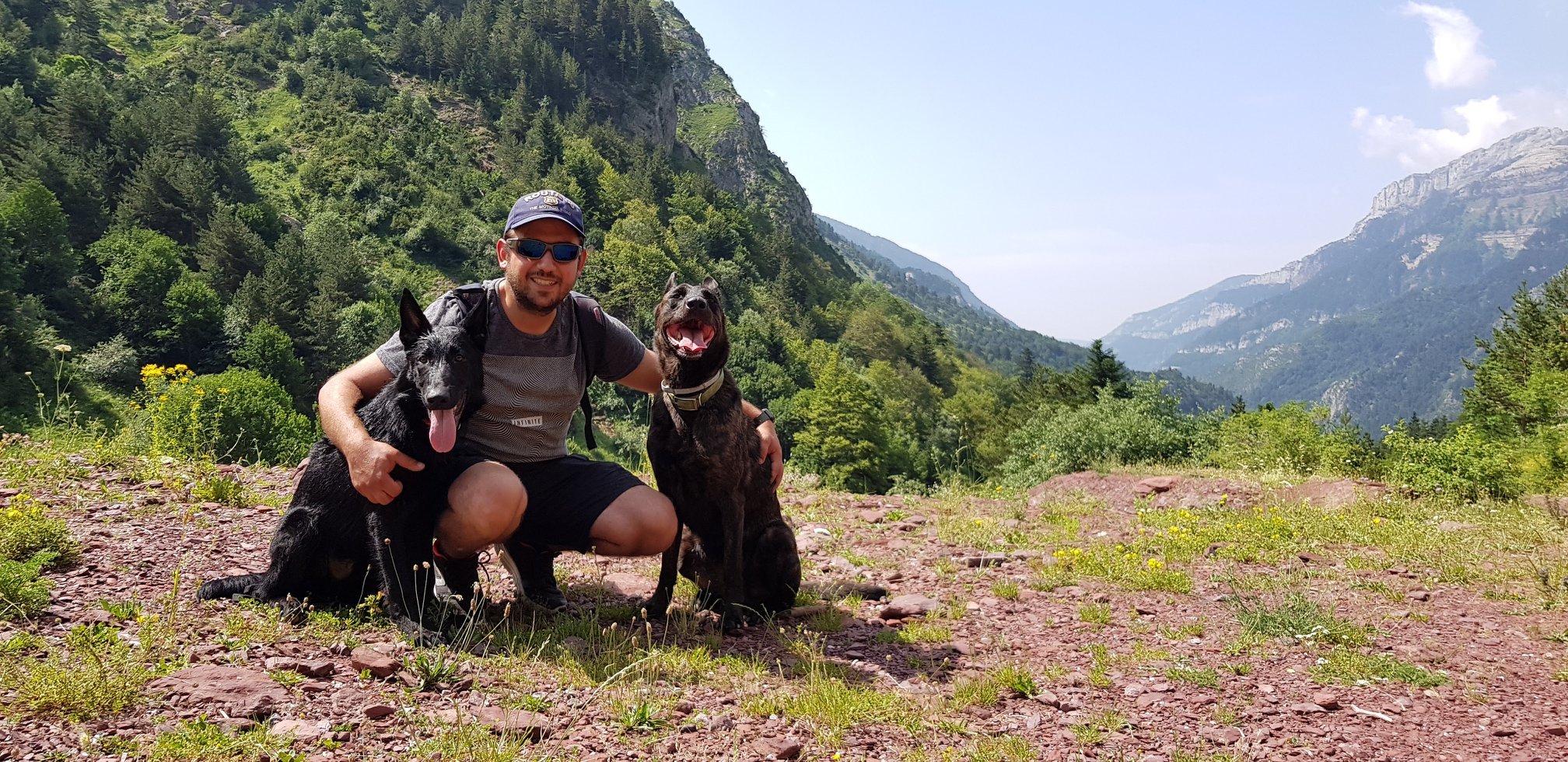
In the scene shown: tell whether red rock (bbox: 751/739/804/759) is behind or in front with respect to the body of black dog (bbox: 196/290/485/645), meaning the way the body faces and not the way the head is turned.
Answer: in front

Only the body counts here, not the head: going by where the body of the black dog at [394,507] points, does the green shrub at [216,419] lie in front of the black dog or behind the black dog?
behind

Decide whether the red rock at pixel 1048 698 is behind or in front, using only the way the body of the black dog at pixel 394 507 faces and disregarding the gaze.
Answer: in front

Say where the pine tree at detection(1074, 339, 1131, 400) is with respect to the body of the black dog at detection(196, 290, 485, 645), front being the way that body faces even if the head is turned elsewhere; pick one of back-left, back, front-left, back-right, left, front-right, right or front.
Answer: left

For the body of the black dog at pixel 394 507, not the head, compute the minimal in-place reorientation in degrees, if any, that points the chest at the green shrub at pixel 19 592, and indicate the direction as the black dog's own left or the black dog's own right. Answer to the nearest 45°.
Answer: approximately 135° to the black dog's own right

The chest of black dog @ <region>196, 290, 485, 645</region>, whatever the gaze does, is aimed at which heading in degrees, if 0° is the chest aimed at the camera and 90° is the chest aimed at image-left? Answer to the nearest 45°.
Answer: approximately 315°

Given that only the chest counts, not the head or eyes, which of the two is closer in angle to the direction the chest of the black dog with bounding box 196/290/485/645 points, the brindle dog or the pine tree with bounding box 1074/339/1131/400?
the brindle dog
